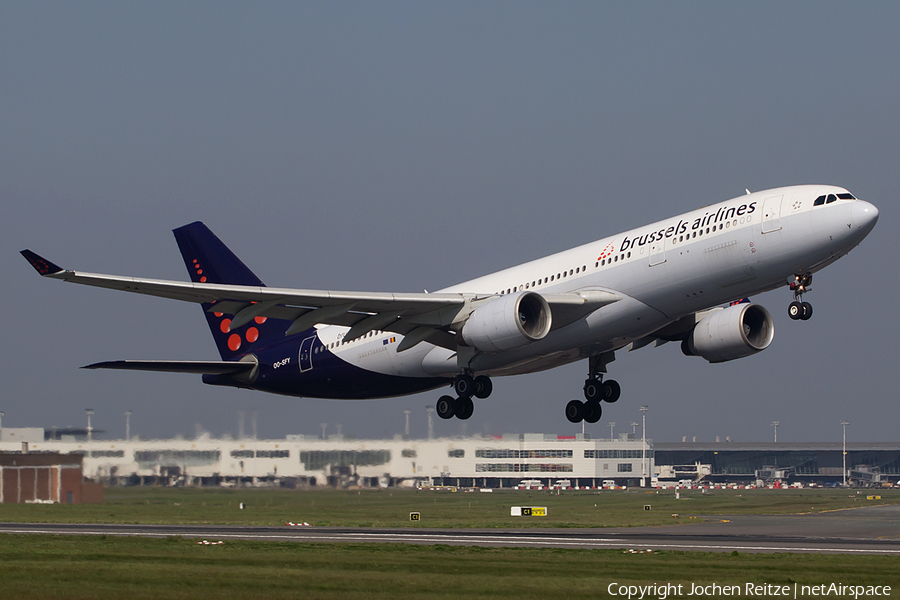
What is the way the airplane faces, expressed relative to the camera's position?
facing the viewer and to the right of the viewer
